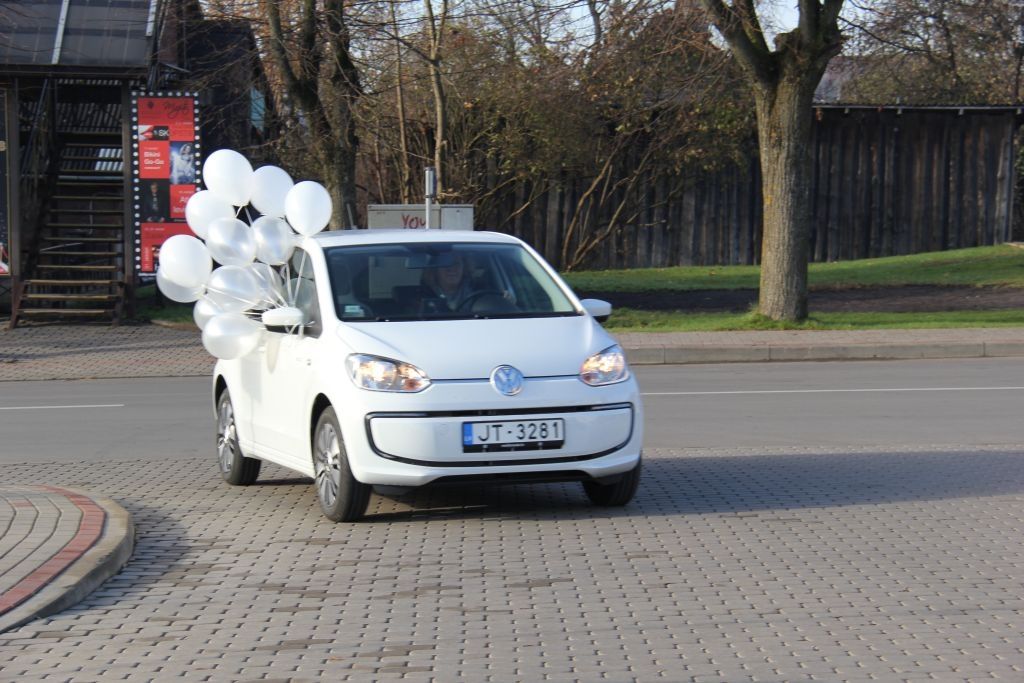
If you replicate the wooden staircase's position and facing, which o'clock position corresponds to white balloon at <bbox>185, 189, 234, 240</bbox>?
The white balloon is roughly at 12 o'clock from the wooden staircase.

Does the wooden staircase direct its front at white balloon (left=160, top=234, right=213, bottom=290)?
yes

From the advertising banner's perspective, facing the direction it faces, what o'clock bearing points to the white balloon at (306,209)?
The white balloon is roughly at 12 o'clock from the advertising banner.

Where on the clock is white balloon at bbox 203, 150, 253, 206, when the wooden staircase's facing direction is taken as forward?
The white balloon is roughly at 12 o'clock from the wooden staircase.

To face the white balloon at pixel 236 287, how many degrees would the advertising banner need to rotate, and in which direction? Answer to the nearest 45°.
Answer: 0° — it already faces it

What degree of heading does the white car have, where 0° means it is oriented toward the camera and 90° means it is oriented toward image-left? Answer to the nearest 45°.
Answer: approximately 315°

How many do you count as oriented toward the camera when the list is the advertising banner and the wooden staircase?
2
